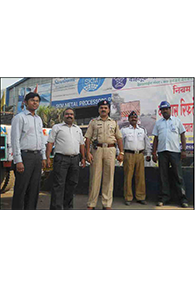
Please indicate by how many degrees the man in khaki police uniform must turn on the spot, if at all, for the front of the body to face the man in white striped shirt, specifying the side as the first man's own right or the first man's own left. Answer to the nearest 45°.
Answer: approximately 45° to the first man's own right

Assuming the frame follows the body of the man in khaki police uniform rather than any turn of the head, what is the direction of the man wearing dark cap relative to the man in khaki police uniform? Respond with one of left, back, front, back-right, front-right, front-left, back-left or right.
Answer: back-left

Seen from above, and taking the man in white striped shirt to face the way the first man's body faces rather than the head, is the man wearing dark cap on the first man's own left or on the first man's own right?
on the first man's own left

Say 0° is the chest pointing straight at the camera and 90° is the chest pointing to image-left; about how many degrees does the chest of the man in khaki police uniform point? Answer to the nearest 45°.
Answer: approximately 0°

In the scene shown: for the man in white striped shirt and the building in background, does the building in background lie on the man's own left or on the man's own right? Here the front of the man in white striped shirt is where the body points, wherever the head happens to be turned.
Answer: on the man's own left

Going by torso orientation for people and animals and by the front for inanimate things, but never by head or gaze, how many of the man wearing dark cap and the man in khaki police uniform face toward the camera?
2

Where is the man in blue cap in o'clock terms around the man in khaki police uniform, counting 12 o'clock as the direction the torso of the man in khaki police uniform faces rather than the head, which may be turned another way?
The man in blue cap is roughly at 8 o'clock from the man in khaki police uniform.

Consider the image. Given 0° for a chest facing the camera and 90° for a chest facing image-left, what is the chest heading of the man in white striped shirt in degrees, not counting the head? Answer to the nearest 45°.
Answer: approximately 315°

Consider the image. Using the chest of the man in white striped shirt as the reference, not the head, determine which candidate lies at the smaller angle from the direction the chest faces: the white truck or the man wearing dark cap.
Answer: the man wearing dark cap

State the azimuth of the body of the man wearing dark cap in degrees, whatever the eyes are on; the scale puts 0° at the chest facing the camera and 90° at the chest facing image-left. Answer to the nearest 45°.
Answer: approximately 0°
